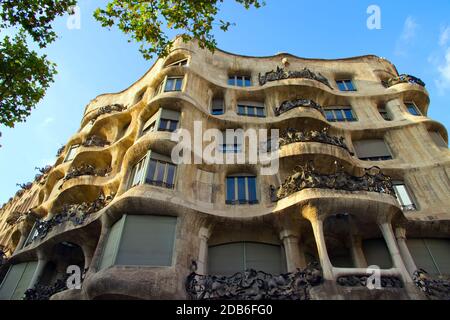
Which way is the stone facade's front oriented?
toward the camera
